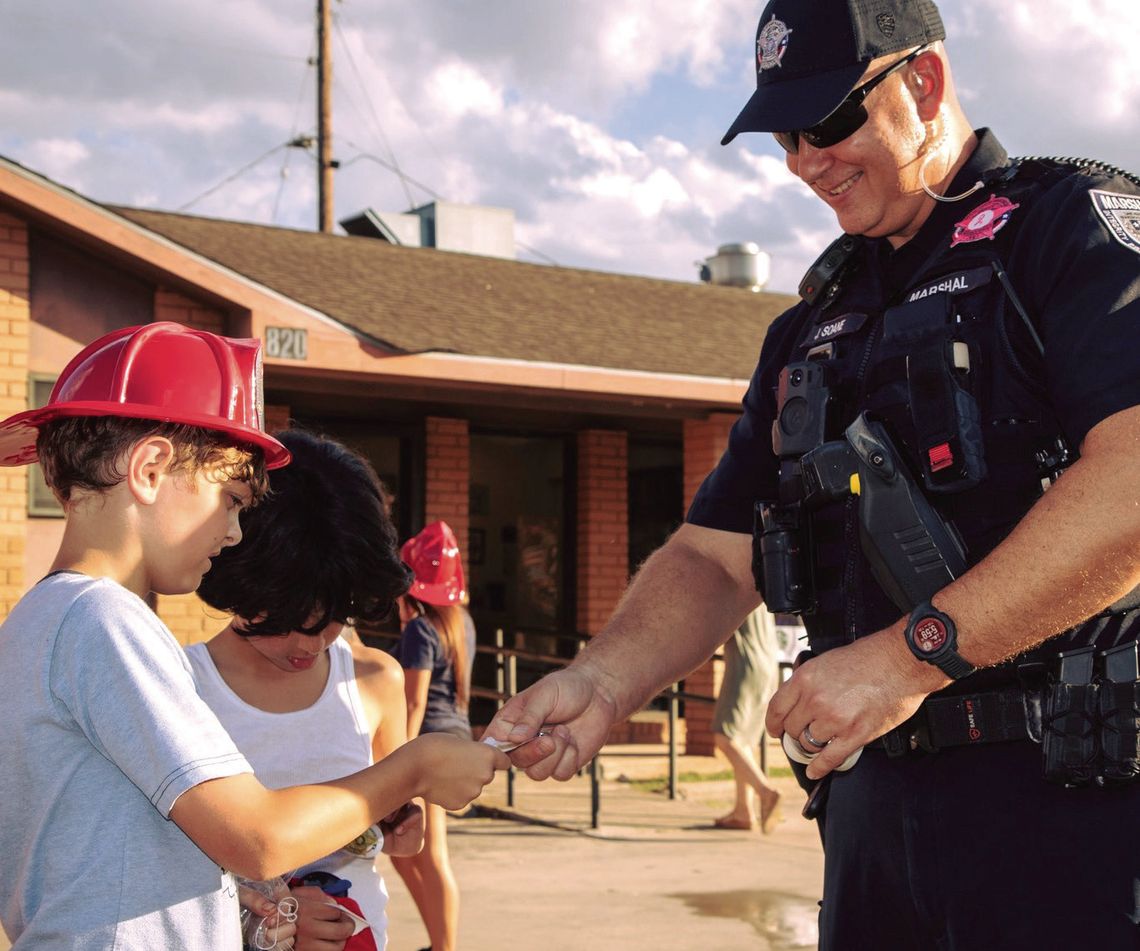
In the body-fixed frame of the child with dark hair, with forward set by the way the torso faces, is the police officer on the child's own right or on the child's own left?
on the child's own left

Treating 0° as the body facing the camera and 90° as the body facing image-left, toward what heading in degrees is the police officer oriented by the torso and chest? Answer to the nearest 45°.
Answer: approximately 45°

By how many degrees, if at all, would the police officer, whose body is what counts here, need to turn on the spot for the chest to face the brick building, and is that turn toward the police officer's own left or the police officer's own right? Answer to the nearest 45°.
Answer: approximately 135° to the police officer's own right

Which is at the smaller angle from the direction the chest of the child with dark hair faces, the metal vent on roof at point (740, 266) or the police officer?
the police officer
